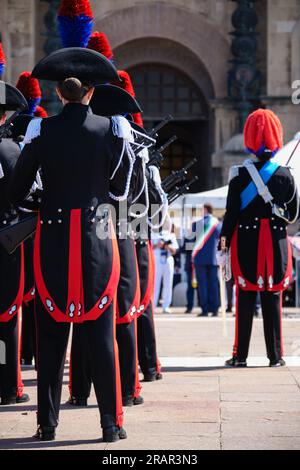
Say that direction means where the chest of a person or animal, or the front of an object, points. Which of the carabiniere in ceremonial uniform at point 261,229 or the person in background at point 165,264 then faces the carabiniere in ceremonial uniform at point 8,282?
the person in background

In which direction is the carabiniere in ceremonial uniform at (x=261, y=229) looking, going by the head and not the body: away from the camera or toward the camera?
away from the camera

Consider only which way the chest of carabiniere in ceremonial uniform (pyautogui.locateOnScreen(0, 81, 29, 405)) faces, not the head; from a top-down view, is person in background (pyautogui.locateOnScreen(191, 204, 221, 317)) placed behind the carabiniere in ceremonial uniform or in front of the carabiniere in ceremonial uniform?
in front

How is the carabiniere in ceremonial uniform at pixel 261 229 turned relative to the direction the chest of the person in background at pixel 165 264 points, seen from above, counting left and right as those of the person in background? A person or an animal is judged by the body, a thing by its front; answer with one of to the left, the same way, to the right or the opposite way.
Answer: the opposite way

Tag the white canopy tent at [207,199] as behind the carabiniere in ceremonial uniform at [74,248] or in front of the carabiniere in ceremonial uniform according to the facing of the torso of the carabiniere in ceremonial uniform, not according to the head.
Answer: in front

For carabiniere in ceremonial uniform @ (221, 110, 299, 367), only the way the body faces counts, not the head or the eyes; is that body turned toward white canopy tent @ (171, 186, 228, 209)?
yes

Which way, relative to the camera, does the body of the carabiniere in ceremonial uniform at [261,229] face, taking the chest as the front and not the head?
away from the camera

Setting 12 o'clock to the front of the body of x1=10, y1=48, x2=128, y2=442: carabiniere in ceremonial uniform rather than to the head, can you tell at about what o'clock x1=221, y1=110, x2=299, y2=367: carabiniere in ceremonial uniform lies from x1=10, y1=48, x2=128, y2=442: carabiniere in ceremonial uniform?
x1=221, y1=110, x2=299, y2=367: carabiniere in ceremonial uniform is roughly at 1 o'clock from x1=10, y1=48, x2=128, y2=442: carabiniere in ceremonial uniform.

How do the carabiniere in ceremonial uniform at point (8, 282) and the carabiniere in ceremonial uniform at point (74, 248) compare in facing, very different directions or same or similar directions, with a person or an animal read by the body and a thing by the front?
same or similar directions

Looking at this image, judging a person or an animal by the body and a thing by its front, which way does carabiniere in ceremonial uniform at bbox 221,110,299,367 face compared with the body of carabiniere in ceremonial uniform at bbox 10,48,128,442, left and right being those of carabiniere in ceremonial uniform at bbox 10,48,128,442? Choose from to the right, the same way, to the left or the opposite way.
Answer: the same way

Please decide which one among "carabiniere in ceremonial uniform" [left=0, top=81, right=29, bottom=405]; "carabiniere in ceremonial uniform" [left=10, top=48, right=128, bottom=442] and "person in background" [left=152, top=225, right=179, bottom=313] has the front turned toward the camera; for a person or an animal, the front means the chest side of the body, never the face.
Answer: the person in background

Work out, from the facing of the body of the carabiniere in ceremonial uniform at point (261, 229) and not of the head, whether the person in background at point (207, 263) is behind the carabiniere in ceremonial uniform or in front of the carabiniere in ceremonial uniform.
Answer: in front

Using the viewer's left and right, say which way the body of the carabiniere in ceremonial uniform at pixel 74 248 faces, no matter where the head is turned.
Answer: facing away from the viewer

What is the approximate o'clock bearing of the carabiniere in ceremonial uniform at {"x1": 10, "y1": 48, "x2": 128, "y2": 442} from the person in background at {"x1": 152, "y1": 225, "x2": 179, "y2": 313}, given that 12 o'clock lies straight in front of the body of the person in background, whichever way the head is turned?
The carabiniere in ceremonial uniform is roughly at 12 o'clock from the person in background.

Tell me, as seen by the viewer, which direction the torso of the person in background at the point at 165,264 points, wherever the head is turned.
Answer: toward the camera

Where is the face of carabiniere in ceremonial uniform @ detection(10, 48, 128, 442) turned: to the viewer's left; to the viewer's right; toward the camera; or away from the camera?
away from the camera

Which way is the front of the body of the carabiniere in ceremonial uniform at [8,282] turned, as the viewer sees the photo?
away from the camera

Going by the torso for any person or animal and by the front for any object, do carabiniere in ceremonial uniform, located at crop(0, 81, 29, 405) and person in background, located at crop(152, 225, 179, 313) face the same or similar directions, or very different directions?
very different directions
